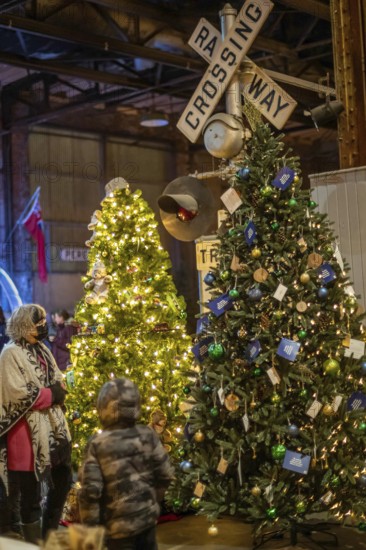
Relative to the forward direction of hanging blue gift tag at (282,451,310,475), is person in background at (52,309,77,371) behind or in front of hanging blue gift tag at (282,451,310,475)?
behind

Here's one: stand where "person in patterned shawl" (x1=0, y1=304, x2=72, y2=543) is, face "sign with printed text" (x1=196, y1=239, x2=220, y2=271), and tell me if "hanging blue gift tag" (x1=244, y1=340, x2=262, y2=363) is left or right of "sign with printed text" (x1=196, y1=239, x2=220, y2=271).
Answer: right

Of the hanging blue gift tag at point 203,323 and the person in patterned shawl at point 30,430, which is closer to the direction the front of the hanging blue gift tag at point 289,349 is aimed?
the person in patterned shawl

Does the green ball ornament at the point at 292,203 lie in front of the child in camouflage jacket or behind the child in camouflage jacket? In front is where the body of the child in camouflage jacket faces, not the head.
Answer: in front

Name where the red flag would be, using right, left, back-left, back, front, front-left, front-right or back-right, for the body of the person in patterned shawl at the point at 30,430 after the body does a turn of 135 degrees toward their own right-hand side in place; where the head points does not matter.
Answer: right

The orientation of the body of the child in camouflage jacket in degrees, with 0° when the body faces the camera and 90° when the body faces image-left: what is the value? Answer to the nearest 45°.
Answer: approximately 180°

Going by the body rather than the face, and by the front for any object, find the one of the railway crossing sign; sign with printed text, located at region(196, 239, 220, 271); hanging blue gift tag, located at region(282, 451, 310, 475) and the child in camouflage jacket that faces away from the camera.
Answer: the child in camouflage jacket

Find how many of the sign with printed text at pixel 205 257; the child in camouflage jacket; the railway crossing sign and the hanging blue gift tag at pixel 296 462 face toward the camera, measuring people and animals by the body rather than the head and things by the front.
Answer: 3

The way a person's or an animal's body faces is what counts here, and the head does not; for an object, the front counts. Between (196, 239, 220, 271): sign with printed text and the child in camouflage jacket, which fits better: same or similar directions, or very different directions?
very different directions

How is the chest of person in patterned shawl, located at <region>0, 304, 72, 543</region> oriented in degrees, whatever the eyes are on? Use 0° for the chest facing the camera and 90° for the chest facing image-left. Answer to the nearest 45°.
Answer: approximately 315°
